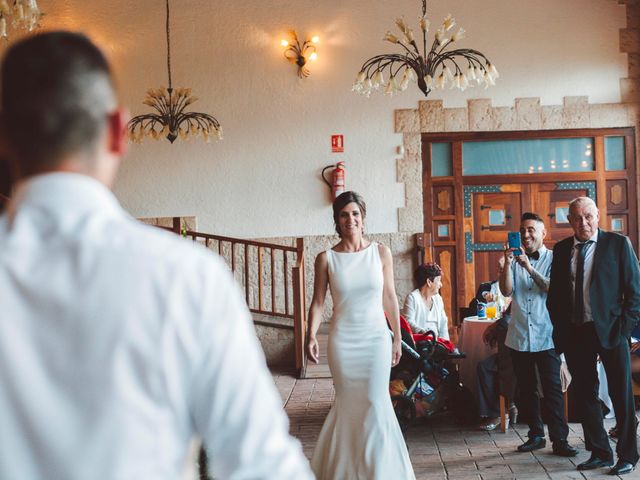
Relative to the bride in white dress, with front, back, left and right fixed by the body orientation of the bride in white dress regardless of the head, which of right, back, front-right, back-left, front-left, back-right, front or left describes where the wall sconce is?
back

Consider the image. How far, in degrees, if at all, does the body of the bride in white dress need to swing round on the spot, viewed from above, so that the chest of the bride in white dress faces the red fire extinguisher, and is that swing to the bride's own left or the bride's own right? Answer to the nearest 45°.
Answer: approximately 180°

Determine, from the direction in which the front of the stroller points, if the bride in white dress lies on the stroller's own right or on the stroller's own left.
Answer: on the stroller's own right

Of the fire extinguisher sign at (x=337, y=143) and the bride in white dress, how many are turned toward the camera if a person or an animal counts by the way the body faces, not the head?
2

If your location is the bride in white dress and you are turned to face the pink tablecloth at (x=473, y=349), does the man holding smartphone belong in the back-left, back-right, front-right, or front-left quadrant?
front-right

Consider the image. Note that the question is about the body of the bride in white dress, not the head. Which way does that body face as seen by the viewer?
toward the camera

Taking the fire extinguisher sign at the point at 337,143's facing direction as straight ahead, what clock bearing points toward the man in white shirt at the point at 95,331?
The man in white shirt is roughly at 12 o'clock from the fire extinguisher sign.

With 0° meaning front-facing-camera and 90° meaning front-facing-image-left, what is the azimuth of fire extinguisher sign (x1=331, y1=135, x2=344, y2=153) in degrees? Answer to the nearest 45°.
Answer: approximately 0°

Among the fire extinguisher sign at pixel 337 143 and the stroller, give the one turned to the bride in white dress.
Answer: the fire extinguisher sign

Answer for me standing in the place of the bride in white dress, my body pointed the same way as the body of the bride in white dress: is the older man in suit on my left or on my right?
on my left

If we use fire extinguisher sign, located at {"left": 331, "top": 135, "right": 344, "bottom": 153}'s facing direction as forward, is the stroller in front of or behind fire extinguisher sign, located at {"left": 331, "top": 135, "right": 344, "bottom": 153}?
in front
